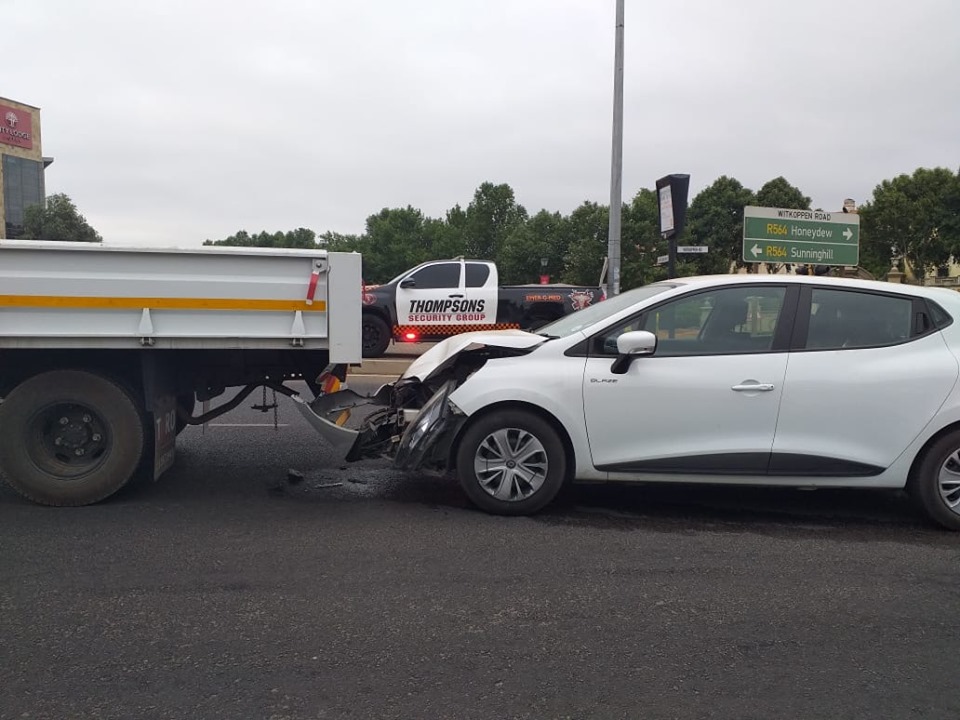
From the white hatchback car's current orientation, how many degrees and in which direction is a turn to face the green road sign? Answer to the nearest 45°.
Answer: approximately 90° to its right

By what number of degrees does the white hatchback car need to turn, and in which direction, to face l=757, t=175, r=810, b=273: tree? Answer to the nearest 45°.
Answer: approximately 90° to its right

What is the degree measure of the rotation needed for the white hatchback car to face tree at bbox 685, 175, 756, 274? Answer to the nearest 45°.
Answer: approximately 90° to its right

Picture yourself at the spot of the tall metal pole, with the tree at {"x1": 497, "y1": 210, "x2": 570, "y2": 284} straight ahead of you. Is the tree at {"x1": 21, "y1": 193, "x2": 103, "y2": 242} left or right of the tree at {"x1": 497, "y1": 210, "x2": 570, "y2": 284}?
left

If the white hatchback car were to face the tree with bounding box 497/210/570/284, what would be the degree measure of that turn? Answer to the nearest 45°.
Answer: approximately 90° to its right

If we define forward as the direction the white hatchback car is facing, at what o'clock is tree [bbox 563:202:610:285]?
The tree is roughly at 3 o'clock from the white hatchback car.

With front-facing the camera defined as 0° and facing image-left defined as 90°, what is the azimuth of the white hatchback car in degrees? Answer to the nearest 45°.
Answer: approximately 90°

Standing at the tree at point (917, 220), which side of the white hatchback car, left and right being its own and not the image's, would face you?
right

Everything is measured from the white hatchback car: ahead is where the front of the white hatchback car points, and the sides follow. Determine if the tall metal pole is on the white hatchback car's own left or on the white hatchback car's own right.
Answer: on the white hatchback car's own right

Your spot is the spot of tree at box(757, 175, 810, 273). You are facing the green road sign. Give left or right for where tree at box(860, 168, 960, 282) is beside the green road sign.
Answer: left

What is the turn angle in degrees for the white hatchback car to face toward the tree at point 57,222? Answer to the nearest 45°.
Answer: approximately 45° to its right

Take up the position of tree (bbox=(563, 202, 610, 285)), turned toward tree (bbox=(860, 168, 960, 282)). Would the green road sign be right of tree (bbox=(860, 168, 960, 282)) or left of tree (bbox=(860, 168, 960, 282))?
right
